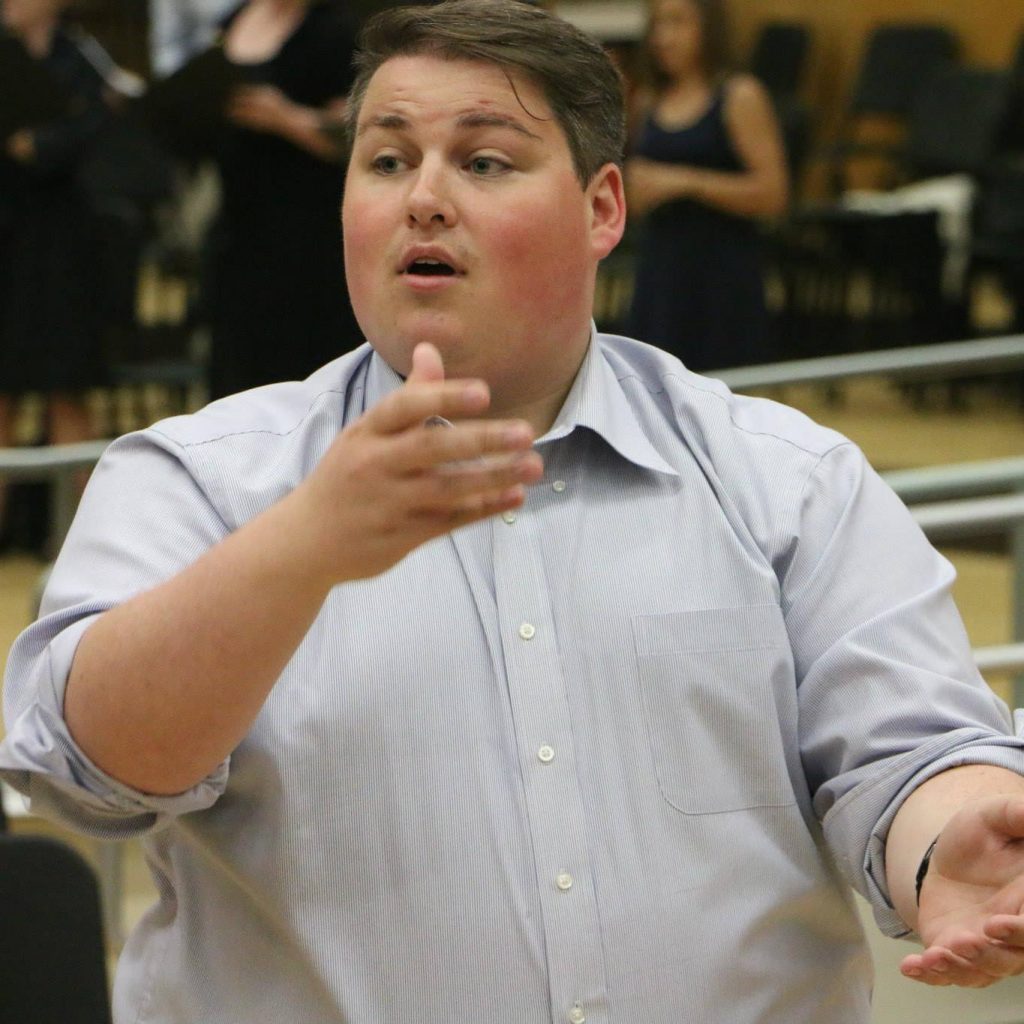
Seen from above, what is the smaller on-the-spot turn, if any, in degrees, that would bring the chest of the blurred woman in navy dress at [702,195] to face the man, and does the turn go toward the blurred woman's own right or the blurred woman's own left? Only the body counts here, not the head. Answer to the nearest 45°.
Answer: approximately 45° to the blurred woman's own left

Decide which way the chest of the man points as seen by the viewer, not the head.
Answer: toward the camera

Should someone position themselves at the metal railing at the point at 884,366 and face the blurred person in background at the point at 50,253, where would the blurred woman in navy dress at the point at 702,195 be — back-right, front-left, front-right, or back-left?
front-right

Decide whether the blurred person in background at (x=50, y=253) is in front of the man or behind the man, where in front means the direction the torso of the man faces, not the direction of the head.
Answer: behind

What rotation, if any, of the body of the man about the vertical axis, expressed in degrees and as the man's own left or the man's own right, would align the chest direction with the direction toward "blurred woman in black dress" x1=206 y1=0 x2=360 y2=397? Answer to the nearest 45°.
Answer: approximately 180°

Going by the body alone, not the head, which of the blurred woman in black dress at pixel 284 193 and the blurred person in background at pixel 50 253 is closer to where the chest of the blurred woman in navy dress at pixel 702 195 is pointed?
the blurred woman in black dress

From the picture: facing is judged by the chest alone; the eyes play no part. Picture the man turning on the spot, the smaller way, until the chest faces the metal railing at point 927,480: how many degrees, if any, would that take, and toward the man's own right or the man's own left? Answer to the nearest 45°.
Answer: approximately 135° to the man's own left

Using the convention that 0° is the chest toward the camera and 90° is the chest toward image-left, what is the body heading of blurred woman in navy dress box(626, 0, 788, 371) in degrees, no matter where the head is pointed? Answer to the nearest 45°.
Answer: approximately 45°

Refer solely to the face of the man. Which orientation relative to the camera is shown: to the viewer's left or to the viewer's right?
to the viewer's left

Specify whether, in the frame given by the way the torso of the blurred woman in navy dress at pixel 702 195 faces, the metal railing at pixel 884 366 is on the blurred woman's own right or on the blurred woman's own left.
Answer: on the blurred woman's own left

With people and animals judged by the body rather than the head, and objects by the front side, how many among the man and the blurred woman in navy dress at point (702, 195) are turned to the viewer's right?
0

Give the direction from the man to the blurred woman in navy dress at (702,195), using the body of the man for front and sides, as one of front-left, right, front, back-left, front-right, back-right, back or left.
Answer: back

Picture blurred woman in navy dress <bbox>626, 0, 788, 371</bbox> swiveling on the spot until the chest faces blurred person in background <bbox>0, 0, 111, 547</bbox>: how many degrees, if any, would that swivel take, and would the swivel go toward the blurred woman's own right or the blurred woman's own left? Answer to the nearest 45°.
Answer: approximately 45° to the blurred woman's own right
